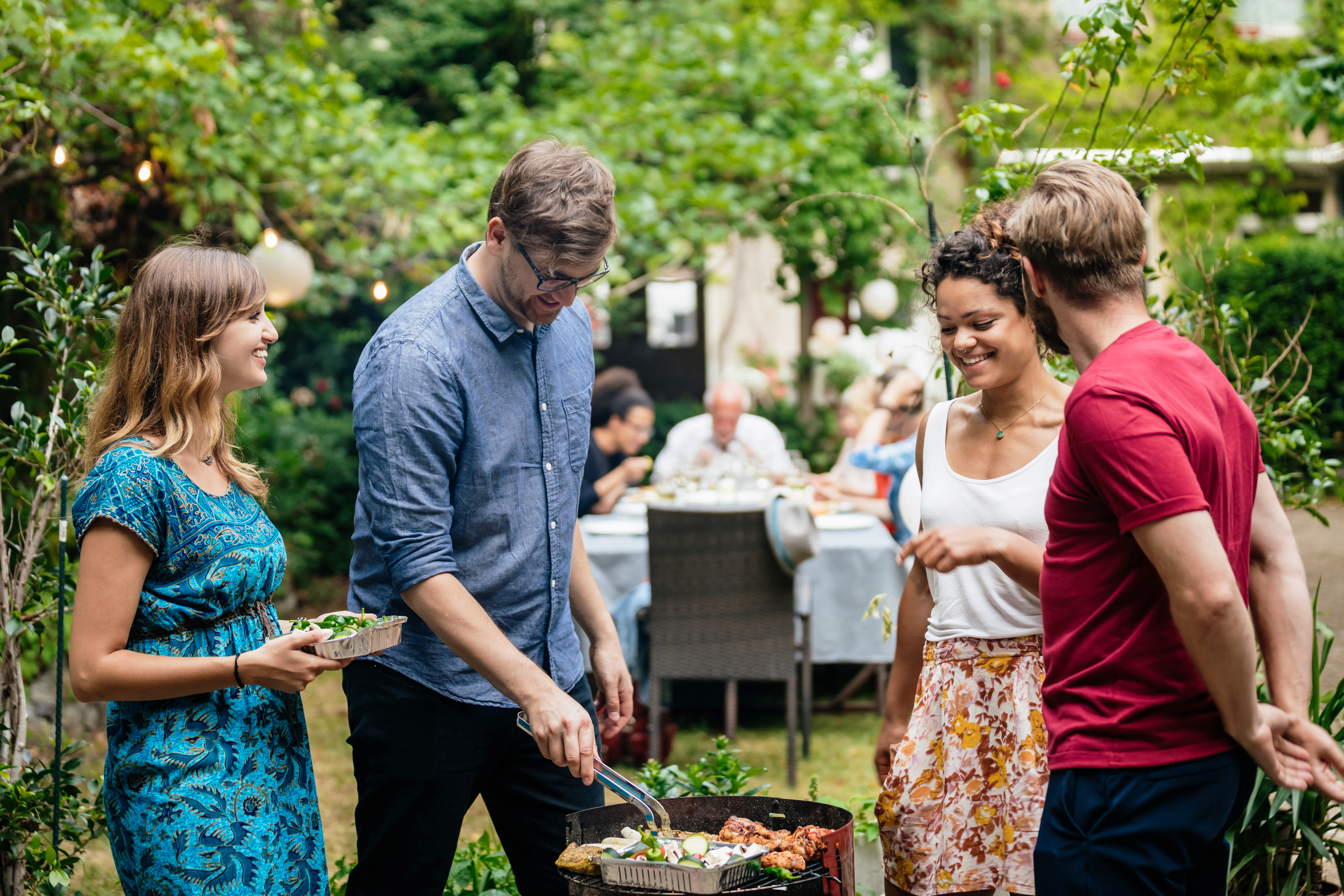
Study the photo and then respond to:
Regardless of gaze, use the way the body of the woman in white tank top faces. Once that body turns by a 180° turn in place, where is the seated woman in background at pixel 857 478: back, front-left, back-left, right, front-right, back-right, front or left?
front-left

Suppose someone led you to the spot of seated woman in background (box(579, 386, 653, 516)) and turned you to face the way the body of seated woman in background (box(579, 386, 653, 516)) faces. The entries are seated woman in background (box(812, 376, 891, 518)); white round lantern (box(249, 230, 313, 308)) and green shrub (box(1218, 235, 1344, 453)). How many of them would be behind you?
1

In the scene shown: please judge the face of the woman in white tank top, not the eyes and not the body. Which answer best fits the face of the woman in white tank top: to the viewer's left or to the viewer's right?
to the viewer's left

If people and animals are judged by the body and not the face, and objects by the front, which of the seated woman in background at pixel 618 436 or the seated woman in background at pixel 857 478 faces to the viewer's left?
the seated woman in background at pixel 857 478

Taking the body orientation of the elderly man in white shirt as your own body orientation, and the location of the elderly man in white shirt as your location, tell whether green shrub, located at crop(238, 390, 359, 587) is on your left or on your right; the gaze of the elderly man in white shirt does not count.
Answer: on your right

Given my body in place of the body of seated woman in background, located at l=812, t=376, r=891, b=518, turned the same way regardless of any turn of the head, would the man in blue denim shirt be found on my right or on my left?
on my left

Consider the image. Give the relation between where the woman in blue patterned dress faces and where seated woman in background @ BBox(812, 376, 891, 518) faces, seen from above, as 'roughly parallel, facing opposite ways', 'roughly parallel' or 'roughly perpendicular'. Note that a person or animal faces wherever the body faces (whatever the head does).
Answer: roughly parallel, facing opposite ways

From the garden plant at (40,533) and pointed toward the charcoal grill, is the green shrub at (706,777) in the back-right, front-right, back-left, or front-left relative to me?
front-left

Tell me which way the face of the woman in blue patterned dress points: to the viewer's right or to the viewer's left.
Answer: to the viewer's right

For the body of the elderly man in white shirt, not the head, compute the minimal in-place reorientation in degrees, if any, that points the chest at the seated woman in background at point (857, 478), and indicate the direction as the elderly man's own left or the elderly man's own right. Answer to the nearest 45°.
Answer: approximately 45° to the elderly man's own left

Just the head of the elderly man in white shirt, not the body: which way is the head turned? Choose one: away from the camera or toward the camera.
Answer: toward the camera

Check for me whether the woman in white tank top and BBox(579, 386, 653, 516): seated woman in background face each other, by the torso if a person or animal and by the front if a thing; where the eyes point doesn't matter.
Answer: no

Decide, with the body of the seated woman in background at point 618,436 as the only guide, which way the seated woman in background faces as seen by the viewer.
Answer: to the viewer's right

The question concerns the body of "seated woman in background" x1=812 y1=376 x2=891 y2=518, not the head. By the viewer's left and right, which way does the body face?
facing to the left of the viewer

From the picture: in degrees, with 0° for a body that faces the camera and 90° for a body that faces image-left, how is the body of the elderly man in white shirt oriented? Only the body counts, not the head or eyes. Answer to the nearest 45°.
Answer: approximately 0°

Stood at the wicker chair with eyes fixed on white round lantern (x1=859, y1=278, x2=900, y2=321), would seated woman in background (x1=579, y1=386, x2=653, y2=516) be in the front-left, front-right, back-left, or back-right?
front-left
